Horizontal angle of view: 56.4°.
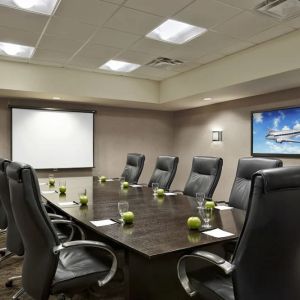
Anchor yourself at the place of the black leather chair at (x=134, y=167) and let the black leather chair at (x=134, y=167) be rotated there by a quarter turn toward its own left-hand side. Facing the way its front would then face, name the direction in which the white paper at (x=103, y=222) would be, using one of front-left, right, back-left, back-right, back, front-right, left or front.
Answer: front-right

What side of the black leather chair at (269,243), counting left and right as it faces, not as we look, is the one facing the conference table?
front

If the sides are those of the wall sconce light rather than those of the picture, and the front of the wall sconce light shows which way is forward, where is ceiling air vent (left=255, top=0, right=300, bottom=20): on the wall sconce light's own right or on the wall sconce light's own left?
on the wall sconce light's own left

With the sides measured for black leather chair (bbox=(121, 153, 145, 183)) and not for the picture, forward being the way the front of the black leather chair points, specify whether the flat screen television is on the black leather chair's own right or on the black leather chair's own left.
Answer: on the black leather chair's own left

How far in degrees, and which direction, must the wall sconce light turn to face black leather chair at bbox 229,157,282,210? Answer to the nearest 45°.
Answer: approximately 45° to its left

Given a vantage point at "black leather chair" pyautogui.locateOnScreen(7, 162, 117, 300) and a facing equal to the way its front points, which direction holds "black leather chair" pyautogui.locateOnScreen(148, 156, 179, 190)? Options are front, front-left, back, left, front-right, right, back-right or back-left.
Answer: front

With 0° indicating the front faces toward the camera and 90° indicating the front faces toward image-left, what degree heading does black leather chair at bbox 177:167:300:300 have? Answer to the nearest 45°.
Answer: approximately 135°

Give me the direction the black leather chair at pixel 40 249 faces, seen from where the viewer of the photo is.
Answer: facing away from the viewer and to the right of the viewer

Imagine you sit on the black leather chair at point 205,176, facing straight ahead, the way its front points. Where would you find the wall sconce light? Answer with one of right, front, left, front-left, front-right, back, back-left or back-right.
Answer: back-right

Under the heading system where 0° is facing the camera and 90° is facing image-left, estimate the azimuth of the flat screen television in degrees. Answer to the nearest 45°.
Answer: approximately 45°

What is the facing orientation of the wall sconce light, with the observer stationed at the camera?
facing the viewer and to the left of the viewer

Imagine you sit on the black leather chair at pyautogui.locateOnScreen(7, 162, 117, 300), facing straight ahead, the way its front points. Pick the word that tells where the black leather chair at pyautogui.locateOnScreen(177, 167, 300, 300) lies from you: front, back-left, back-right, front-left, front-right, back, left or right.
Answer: right

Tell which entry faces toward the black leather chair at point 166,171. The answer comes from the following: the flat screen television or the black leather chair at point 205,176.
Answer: the flat screen television

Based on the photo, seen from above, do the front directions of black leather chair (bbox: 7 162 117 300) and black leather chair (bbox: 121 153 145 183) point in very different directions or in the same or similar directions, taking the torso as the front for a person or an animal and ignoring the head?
very different directions

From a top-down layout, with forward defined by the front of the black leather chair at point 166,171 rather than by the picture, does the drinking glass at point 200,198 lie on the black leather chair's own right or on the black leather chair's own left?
on the black leather chair's own left

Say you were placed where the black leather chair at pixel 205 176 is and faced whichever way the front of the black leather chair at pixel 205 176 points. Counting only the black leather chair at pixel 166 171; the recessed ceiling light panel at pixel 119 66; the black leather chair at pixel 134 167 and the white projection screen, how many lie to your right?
4
